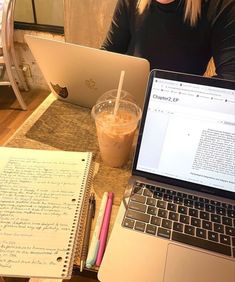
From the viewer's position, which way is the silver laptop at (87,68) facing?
facing away from the viewer and to the right of the viewer

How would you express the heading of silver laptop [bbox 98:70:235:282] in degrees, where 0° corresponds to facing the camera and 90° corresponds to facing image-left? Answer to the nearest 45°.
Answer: approximately 0°

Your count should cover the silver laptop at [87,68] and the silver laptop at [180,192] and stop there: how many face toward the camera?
1

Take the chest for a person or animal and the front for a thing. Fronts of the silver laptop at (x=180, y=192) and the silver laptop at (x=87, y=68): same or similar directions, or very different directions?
very different directions
